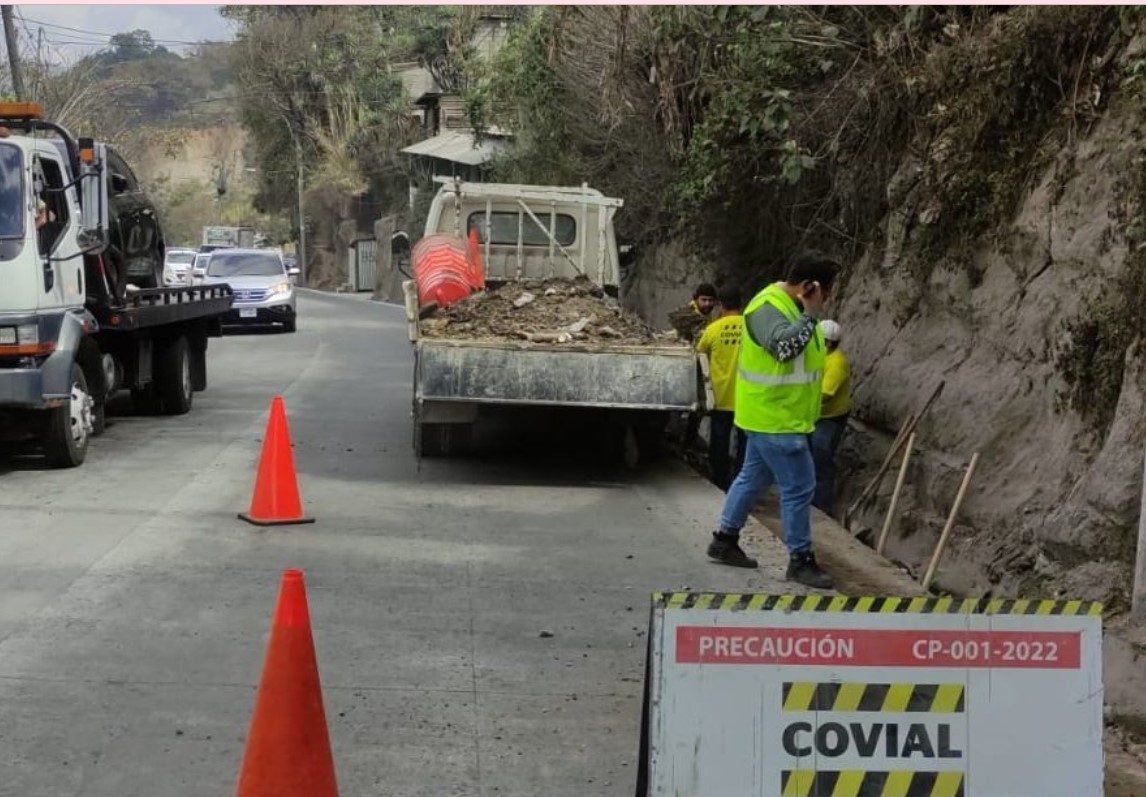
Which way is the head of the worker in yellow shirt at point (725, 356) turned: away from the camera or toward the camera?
away from the camera

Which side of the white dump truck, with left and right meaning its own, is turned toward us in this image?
back

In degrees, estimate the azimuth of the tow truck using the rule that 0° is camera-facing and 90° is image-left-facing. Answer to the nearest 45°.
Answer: approximately 45°

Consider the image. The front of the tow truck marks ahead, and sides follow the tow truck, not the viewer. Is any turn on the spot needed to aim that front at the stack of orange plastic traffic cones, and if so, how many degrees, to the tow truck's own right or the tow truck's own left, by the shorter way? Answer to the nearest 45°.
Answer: approximately 135° to the tow truck's own left

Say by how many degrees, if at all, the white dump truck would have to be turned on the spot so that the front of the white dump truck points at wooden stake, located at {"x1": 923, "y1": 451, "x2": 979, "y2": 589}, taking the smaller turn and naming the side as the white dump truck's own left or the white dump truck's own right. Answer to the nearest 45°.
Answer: approximately 135° to the white dump truck's own right

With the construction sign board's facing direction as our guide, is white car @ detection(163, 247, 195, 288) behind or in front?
behind

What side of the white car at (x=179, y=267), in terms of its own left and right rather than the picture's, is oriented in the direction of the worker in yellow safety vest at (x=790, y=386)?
front

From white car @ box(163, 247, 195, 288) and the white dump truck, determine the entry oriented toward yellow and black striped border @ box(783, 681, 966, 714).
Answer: the white car

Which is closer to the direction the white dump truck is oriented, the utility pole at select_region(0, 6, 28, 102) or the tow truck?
the utility pole

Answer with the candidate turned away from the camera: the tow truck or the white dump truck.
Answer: the white dump truck

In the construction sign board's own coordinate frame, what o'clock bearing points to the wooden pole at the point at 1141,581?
The wooden pole is roughly at 7 o'clock from the construction sign board.

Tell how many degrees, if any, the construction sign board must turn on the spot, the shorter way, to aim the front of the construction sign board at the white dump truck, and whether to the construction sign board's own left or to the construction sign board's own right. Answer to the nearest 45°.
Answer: approximately 180°
